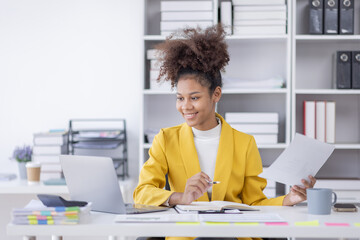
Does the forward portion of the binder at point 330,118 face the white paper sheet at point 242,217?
yes

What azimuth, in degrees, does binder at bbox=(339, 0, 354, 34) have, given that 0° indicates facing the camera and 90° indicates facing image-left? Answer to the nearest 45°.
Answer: approximately 0°

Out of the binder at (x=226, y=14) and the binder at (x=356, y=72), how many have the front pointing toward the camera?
2

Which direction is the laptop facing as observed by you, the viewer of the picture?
facing away from the viewer and to the right of the viewer

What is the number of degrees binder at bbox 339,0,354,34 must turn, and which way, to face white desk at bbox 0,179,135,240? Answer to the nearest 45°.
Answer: approximately 90° to its right

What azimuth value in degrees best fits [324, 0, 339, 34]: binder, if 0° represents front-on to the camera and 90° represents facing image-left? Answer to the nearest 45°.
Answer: approximately 0°

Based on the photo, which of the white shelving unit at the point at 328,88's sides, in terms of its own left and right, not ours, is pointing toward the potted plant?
right
